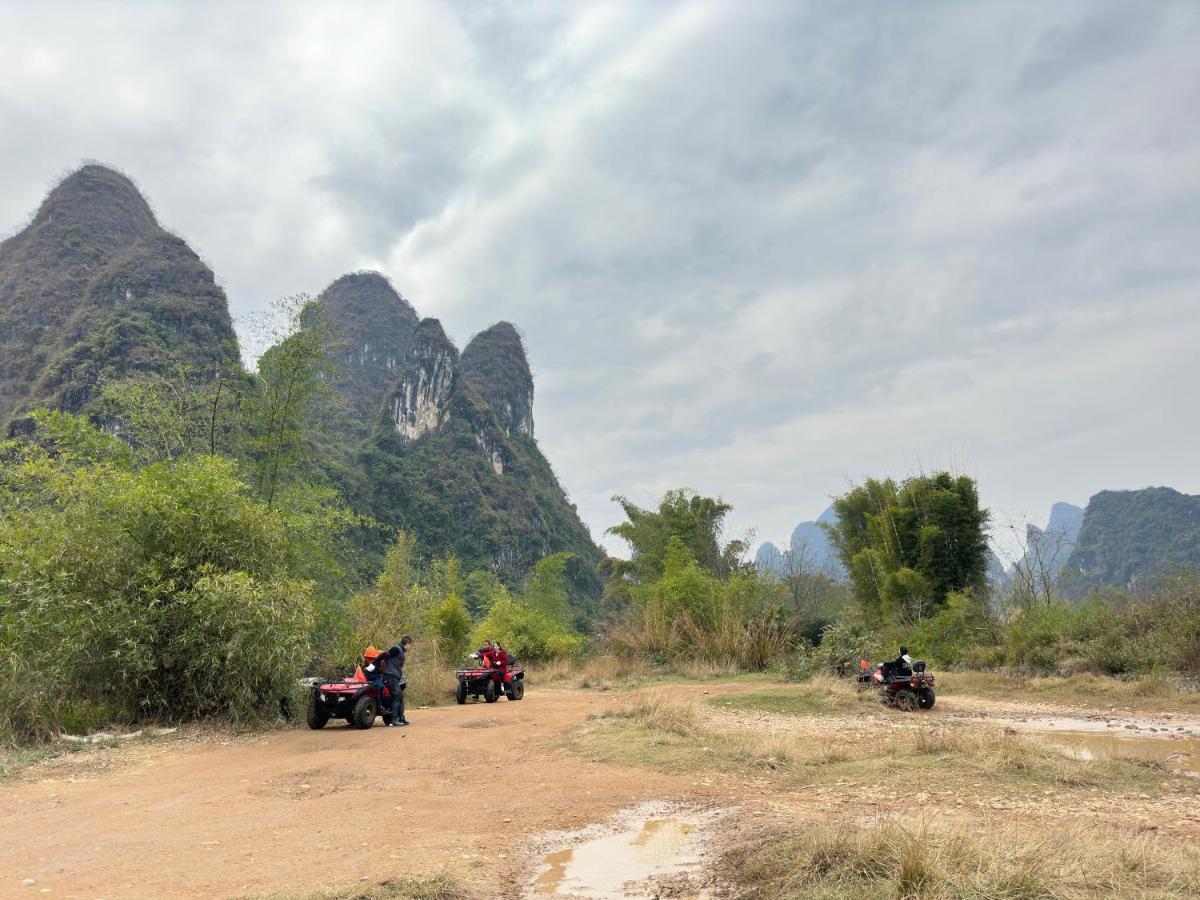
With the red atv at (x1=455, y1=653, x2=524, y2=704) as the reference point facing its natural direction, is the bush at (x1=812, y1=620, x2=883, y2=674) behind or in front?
behind

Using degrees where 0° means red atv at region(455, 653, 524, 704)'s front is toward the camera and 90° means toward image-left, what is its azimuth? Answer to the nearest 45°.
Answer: approximately 45°

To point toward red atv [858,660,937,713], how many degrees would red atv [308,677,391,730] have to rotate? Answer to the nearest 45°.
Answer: approximately 135° to its left

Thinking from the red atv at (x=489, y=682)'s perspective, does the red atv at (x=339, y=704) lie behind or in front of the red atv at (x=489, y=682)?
in front

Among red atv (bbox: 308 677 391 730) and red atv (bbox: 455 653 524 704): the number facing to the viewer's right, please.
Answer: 0

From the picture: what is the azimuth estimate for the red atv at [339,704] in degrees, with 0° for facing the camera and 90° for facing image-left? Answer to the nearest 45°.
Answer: approximately 45°

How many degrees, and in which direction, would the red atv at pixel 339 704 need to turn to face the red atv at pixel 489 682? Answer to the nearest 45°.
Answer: approximately 180°

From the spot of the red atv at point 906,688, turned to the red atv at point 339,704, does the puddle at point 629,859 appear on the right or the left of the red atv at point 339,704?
left
